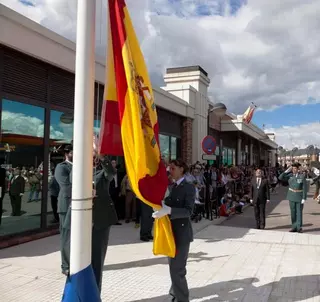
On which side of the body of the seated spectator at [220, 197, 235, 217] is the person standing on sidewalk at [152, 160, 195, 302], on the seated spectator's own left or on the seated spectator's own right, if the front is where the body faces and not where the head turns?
on the seated spectator's own right

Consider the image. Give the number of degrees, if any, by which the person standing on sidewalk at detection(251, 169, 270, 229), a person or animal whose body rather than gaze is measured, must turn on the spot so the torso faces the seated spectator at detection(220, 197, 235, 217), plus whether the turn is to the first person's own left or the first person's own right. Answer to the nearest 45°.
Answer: approximately 135° to the first person's own right

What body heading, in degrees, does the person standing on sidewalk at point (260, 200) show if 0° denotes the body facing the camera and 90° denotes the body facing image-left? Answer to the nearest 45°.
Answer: approximately 0°

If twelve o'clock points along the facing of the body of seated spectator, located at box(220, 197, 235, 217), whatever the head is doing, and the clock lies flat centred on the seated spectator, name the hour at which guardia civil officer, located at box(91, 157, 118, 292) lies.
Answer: The guardia civil officer is roughly at 2 o'clock from the seated spectator.

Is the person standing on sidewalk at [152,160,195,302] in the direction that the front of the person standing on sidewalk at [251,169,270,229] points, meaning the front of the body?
yes

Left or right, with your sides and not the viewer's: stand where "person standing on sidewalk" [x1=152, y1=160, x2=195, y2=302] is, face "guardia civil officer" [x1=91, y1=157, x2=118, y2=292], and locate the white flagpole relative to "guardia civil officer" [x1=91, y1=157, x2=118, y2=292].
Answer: left

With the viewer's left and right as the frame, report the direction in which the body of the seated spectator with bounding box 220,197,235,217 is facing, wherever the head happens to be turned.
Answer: facing the viewer and to the right of the viewer

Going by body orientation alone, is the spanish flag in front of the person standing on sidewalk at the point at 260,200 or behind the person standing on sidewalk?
in front

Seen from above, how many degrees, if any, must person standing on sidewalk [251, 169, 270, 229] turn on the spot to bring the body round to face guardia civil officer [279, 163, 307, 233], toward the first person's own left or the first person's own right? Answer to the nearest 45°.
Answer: approximately 90° to the first person's own left

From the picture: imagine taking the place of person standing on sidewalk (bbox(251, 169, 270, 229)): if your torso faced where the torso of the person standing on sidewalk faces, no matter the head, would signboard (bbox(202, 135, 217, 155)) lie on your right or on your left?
on your right
